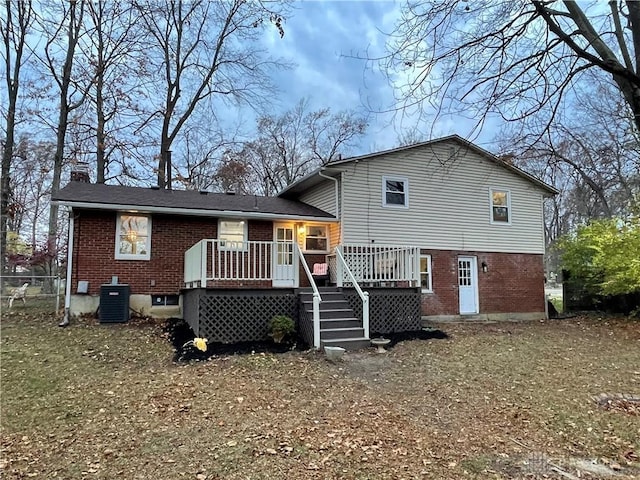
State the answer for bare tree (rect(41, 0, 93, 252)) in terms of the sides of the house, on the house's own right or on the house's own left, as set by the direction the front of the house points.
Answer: on the house's own left

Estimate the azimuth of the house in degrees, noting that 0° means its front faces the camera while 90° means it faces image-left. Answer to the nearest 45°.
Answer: approximately 180°

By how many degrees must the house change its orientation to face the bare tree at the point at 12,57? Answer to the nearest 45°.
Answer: approximately 90° to its left

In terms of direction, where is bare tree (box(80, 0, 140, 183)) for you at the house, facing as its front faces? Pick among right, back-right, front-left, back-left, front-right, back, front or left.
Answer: front-left

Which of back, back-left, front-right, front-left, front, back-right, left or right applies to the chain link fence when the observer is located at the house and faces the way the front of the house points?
left

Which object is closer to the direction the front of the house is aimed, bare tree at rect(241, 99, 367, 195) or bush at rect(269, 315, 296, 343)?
the bare tree

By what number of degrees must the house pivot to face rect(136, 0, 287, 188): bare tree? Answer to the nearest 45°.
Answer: approximately 45° to its left

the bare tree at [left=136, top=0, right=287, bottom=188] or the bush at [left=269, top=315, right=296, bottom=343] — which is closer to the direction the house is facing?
the bare tree

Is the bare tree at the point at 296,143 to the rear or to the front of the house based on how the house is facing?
to the front
